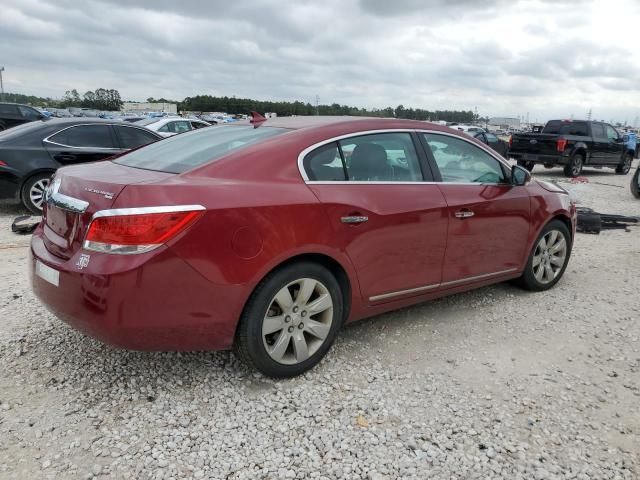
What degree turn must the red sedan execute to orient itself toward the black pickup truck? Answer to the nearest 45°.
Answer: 0° — it already faces it

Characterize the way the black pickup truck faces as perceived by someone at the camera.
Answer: facing away from the viewer and to the right of the viewer

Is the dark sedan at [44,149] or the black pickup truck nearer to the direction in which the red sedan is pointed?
the black pickup truck

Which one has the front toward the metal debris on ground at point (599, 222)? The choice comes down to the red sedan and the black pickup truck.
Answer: the red sedan

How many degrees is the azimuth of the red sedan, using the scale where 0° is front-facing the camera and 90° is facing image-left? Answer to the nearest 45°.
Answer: approximately 225°

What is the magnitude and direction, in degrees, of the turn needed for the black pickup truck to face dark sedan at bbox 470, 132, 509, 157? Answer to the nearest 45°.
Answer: approximately 90° to its left

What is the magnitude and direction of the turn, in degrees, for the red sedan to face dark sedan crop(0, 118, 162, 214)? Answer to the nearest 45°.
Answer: approximately 90° to its left
